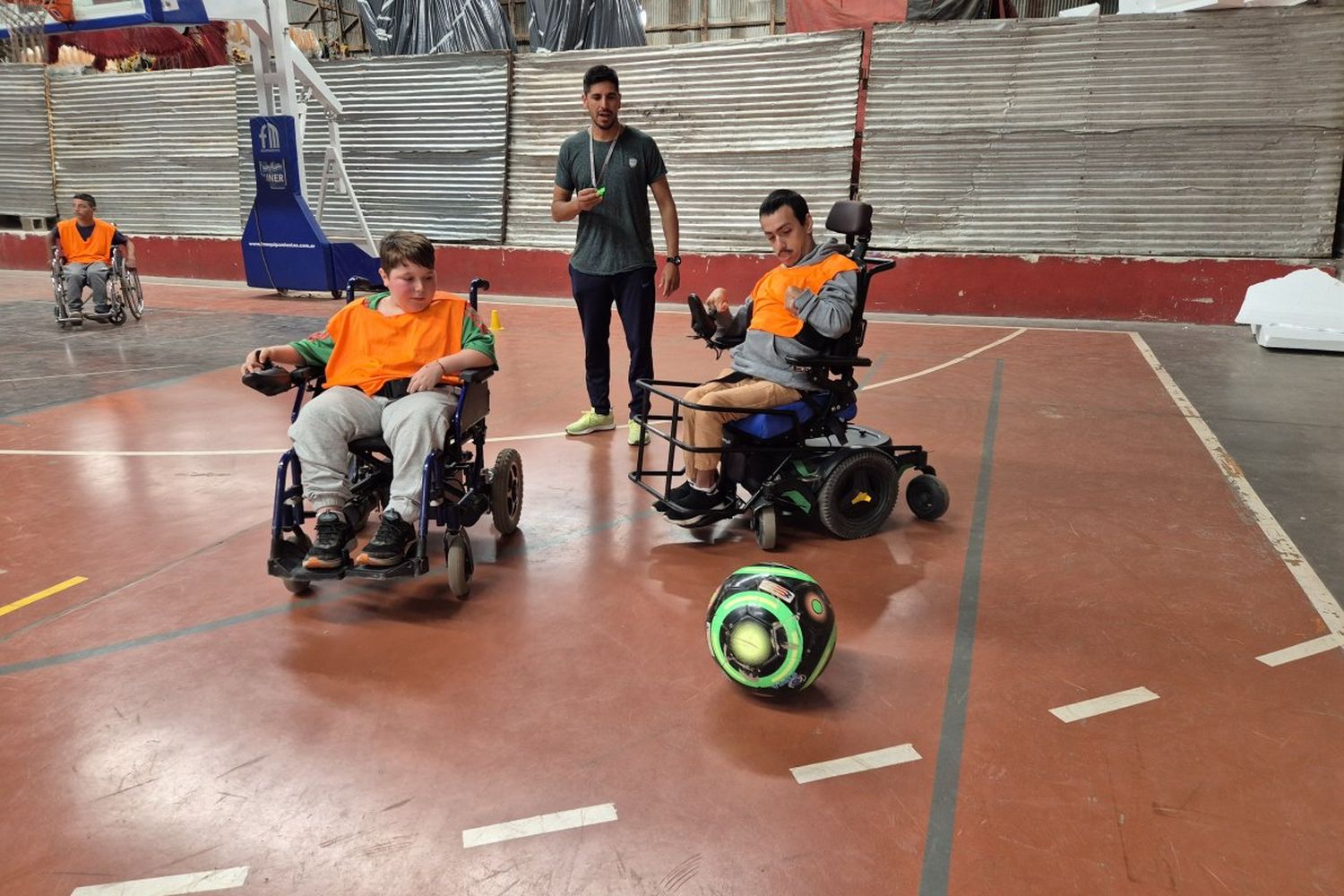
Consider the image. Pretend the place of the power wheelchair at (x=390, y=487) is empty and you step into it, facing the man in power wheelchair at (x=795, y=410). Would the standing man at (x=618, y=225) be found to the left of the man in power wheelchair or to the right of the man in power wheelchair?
left

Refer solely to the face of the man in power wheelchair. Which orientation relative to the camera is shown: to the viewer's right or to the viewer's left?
to the viewer's left

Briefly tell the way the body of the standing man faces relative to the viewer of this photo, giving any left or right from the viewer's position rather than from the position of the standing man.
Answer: facing the viewer

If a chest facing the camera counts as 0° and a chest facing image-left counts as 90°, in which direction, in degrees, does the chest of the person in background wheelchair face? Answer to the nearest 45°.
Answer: approximately 0°

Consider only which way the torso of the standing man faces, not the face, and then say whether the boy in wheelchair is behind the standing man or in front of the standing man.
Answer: in front

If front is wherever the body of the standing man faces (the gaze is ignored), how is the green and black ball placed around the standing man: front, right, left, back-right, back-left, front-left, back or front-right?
front

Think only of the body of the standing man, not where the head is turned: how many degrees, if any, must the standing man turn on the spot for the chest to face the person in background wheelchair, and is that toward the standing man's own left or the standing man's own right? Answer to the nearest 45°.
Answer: approximately 135° to the standing man's own right

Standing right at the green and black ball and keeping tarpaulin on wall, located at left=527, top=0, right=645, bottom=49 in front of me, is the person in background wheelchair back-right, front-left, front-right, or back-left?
front-left

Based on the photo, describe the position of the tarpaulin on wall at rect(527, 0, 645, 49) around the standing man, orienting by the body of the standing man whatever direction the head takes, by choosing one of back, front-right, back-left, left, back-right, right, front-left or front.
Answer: back

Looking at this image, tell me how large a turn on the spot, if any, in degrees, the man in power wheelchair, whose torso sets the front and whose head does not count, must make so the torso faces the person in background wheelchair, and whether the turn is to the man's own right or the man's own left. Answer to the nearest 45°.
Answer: approximately 90° to the man's own right

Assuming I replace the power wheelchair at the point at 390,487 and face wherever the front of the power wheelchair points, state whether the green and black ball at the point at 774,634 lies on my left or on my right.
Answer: on my left

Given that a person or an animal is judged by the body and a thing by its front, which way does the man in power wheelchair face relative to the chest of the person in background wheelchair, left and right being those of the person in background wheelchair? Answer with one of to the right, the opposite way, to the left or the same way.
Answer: to the right

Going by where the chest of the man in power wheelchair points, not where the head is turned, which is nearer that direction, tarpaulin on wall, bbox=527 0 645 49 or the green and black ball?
the green and black ball
